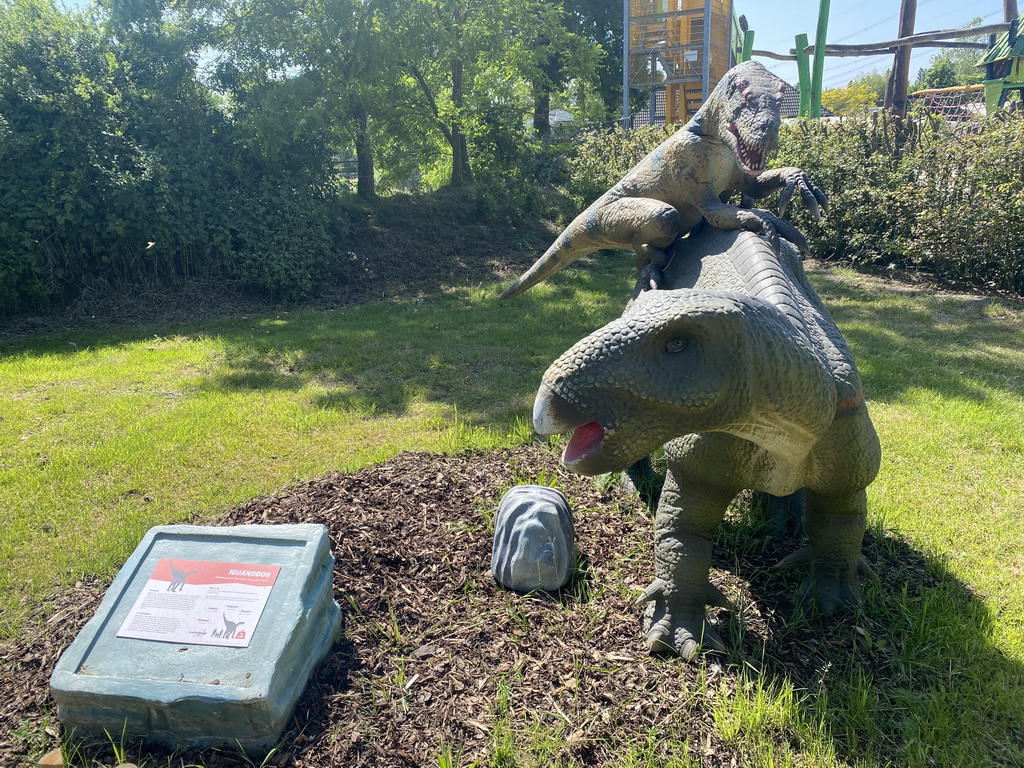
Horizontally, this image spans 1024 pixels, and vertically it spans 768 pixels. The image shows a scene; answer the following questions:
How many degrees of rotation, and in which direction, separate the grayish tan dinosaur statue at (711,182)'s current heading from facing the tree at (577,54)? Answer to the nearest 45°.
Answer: approximately 135° to its left

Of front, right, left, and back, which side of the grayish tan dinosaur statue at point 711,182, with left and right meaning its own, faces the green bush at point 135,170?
back

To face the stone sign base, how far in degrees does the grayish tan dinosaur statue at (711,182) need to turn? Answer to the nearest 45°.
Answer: approximately 90° to its right

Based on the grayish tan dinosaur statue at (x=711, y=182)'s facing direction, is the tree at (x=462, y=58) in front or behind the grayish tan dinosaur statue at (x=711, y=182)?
behind

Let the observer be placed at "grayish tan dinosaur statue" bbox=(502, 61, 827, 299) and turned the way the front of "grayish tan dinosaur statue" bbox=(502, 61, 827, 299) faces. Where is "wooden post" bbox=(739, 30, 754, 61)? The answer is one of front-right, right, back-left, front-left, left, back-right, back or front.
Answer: back-left

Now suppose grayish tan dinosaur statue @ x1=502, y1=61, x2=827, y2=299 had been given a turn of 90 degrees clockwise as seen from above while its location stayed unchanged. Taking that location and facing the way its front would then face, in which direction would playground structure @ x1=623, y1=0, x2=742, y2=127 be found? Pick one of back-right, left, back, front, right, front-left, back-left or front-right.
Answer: back-right

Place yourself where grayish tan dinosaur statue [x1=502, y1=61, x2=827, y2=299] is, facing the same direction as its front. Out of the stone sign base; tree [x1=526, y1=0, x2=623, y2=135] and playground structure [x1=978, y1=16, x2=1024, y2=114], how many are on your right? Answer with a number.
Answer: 1

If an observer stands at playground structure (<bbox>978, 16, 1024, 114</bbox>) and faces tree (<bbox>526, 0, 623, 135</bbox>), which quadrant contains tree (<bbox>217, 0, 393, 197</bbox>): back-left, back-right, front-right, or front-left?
front-left

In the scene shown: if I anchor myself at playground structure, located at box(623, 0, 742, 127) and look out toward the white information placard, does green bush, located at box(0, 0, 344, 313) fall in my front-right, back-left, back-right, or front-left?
front-right

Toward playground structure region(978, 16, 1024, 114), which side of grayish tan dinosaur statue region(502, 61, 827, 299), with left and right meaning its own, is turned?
left

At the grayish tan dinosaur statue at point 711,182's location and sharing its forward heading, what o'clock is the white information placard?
The white information placard is roughly at 3 o'clock from the grayish tan dinosaur statue.

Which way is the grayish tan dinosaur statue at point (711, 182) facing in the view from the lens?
facing the viewer and to the right of the viewer

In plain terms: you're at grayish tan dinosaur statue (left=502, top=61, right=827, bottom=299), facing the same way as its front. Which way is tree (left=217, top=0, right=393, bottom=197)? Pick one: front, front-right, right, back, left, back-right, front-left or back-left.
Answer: back
